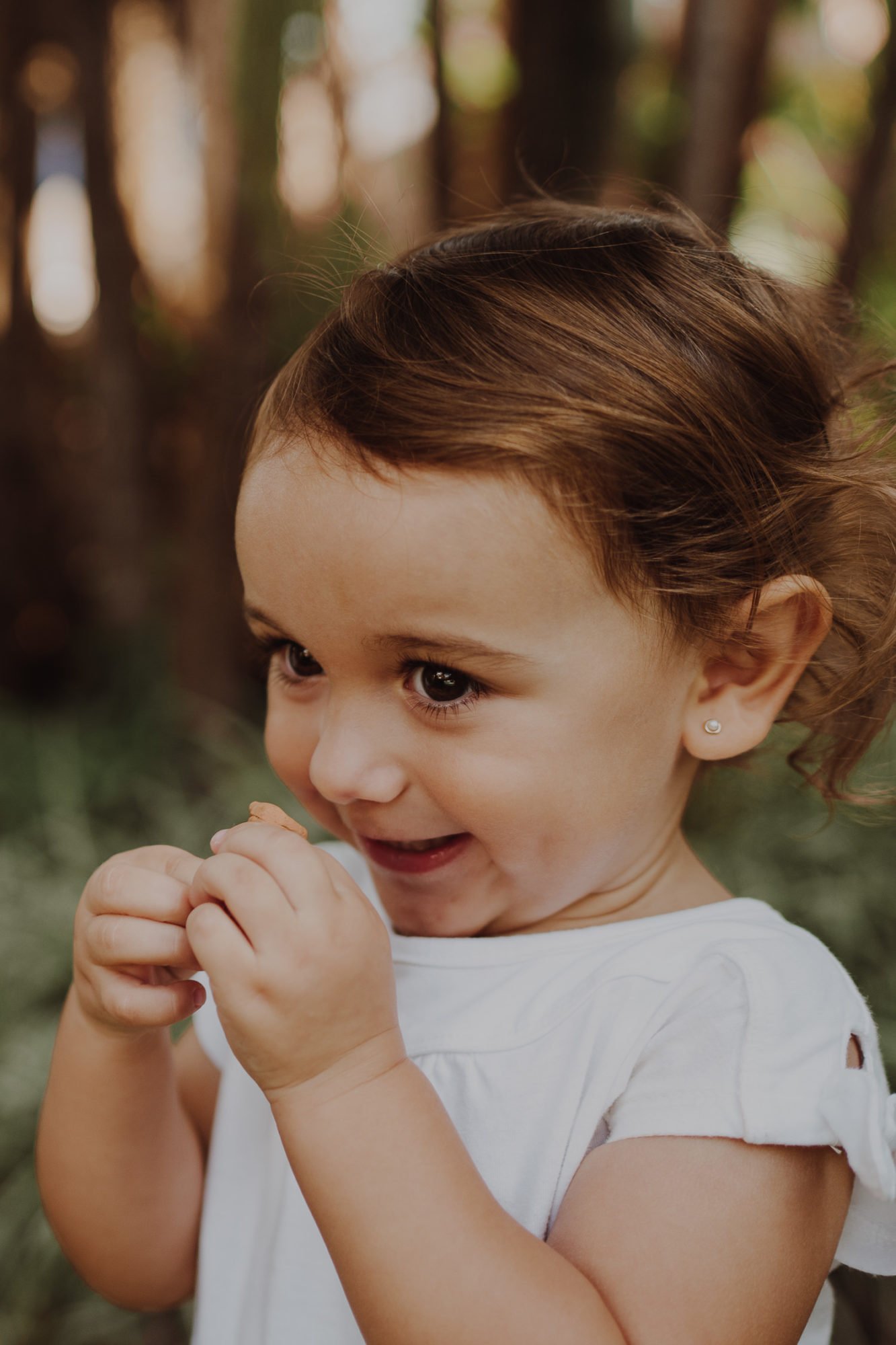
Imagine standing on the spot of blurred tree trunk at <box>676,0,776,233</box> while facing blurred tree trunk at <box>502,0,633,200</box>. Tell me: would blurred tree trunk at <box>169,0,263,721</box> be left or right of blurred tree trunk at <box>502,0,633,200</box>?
left

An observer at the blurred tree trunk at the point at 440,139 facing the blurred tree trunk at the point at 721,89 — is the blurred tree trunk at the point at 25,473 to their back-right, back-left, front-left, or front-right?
back-right

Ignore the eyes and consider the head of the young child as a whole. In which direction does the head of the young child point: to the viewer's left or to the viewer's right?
to the viewer's left

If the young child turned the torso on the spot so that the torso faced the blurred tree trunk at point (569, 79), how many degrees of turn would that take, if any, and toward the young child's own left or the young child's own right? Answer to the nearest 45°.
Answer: approximately 135° to the young child's own right

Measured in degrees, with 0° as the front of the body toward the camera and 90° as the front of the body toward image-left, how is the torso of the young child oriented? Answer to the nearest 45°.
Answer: approximately 45°

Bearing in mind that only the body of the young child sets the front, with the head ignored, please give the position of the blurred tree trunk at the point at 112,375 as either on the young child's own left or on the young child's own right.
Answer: on the young child's own right

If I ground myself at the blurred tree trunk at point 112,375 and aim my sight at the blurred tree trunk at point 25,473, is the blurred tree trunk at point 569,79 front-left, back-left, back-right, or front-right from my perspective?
back-right

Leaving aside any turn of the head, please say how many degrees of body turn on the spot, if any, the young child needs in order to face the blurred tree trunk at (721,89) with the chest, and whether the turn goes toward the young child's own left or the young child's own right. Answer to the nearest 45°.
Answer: approximately 135° to the young child's own right

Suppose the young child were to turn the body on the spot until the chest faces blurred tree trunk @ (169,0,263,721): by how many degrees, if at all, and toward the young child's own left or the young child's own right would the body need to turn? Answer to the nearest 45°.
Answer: approximately 135° to the young child's own right

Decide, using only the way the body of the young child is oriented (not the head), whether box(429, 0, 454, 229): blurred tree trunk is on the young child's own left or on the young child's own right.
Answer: on the young child's own right
